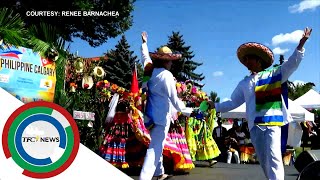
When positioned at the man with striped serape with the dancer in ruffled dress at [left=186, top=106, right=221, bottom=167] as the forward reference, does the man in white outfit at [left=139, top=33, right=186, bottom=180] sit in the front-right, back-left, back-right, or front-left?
front-left

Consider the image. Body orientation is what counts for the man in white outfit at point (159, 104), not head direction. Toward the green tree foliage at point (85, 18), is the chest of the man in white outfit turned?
no

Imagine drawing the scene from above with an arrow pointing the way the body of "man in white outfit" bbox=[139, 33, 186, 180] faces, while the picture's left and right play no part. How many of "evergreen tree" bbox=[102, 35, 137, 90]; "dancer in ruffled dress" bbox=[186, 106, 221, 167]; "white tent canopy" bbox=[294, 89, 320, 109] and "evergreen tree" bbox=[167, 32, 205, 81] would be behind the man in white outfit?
0

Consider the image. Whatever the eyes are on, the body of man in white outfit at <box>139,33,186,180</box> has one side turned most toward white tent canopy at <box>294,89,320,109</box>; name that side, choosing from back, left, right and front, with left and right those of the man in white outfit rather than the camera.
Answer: front

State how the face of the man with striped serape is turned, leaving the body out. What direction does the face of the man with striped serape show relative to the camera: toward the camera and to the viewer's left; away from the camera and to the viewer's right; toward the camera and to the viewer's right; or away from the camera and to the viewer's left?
toward the camera and to the viewer's left

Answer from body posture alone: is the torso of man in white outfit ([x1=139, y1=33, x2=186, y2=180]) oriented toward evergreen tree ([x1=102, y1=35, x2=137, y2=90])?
no
